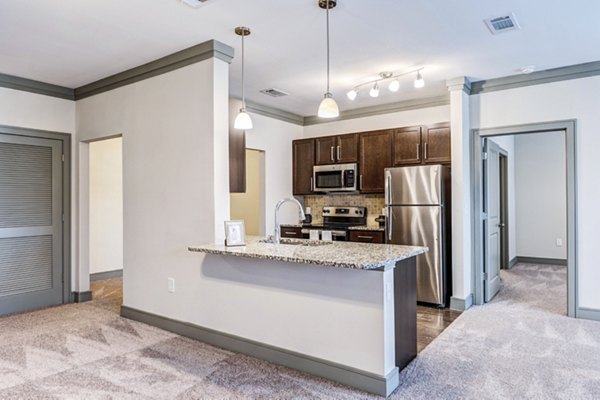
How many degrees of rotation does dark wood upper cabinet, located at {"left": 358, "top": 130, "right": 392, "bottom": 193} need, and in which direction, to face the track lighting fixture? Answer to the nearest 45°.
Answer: approximately 45° to its left

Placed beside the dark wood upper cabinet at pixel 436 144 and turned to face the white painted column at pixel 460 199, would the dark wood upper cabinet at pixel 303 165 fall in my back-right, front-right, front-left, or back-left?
back-right

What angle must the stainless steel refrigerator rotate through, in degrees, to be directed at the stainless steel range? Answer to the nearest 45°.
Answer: approximately 90° to its right

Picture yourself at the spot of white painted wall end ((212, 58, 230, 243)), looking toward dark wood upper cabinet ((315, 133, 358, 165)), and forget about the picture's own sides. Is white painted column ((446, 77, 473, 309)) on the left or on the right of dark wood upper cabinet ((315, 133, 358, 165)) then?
right

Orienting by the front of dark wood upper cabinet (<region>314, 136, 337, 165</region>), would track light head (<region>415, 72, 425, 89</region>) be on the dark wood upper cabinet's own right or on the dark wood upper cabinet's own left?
on the dark wood upper cabinet's own left

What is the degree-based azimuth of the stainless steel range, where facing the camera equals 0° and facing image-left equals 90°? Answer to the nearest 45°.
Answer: approximately 45°
